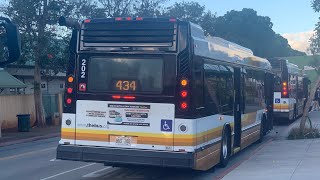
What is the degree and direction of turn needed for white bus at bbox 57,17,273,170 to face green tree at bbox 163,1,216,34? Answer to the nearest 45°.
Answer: approximately 45° to its left

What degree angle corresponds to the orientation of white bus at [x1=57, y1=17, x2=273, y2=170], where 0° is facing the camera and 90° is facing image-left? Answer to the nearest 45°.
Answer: approximately 225°

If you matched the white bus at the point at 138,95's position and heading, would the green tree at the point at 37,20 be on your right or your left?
on your left

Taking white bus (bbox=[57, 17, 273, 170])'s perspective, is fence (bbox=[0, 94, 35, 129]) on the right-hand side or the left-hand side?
on its left

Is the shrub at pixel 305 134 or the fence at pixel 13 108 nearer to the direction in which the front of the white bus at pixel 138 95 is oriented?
the shrub
